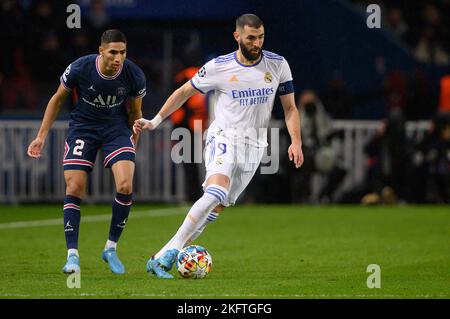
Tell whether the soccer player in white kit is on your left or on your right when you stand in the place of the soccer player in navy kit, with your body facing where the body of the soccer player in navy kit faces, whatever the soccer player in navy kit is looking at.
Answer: on your left

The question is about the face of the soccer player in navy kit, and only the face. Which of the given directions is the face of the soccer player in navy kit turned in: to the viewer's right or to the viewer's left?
to the viewer's right

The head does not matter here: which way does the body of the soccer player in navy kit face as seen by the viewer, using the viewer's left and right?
facing the viewer
